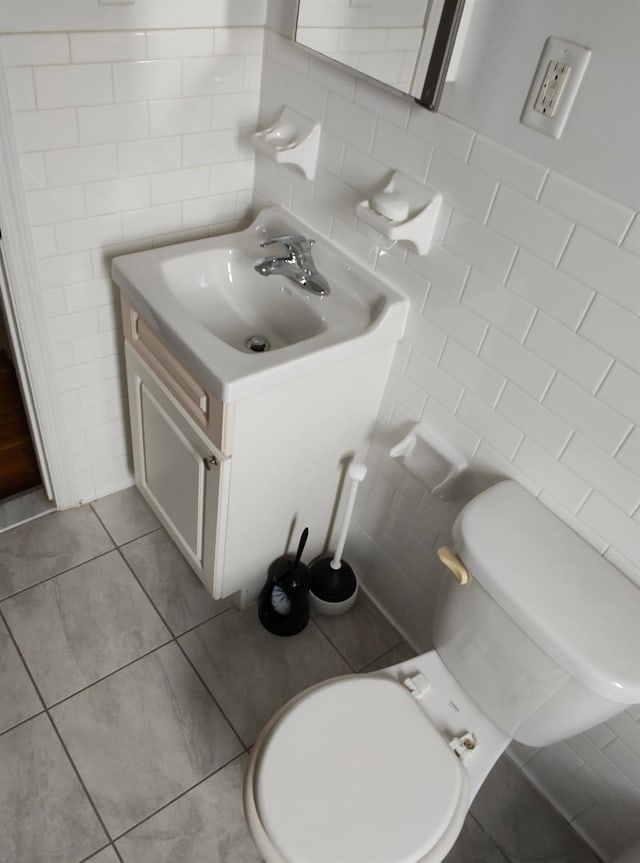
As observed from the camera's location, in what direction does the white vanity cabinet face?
facing the viewer and to the left of the viewer

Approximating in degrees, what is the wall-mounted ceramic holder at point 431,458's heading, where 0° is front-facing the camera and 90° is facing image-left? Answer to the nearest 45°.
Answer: approximately 45°

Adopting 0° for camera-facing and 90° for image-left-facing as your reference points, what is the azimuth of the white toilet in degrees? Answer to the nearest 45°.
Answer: approximately 45°

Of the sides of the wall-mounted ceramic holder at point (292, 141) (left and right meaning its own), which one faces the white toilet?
left

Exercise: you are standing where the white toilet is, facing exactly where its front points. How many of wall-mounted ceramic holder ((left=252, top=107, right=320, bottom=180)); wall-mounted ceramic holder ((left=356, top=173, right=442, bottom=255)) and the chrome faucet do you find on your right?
3

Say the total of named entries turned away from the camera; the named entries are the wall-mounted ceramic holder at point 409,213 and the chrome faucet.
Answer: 0

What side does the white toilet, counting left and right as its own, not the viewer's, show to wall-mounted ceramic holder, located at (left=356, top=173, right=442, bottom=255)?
right

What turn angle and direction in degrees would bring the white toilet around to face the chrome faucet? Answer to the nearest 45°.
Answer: approximately 90° to its right

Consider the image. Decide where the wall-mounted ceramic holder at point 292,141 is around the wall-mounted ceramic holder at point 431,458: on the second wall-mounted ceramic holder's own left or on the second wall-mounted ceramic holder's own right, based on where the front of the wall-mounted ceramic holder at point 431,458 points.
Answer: on the second wall-mounted ceramic holder's own right

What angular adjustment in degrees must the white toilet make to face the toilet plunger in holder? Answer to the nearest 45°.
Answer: approximately 90° to its right
